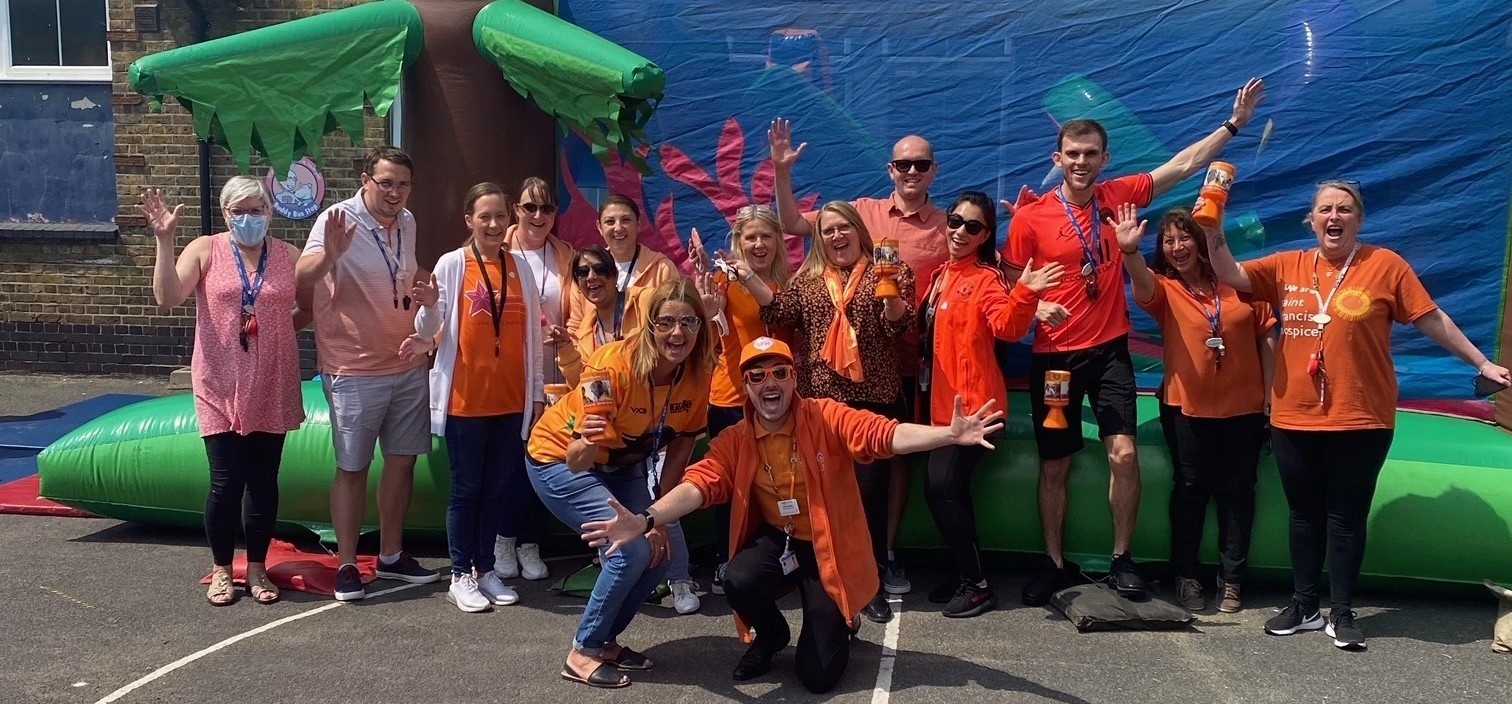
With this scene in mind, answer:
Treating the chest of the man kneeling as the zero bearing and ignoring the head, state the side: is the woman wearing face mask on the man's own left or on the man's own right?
on the man's own right

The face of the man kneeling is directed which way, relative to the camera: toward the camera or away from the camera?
toward the camera

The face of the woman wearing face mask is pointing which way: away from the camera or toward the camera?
toward the camera

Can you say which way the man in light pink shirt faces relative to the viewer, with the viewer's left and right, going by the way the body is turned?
facing the viewer and to the right of the viewer

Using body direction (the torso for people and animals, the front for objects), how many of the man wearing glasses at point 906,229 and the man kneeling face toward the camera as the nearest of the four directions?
2

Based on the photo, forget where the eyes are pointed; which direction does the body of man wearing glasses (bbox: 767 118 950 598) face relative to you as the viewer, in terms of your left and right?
facing the viewer

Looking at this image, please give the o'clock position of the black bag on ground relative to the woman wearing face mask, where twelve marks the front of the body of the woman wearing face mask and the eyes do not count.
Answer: The black bag on ground is roughly at 10 o'clock from the woman wearing face mask.

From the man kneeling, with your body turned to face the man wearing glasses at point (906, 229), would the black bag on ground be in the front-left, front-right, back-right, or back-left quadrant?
front-right

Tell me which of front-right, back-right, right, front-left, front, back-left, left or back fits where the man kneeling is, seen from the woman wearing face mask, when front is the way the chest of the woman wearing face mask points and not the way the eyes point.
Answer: front-left

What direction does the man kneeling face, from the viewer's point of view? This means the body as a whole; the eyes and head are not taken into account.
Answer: toward the camera

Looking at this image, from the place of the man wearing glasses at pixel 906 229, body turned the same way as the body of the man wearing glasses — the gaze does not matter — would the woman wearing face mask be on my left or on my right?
on my right

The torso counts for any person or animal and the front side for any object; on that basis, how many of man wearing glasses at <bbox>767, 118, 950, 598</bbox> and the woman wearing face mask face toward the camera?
2
